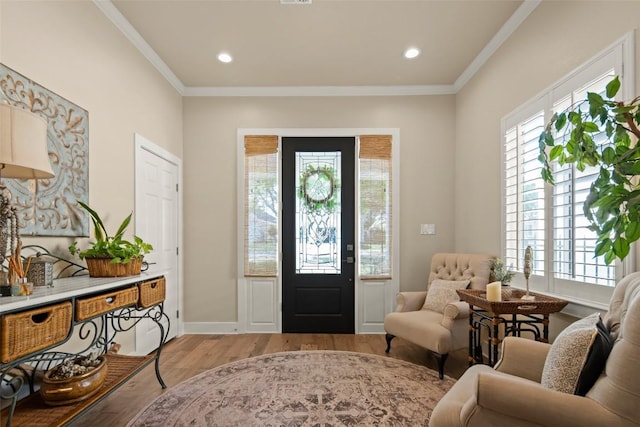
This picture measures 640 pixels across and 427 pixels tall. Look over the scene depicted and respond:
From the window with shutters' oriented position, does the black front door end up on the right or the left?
on its right

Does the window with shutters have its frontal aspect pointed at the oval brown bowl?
yes

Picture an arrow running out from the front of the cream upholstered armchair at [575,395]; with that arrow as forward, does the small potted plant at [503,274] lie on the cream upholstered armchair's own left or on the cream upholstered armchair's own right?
on the cream upholstered armchair's own right

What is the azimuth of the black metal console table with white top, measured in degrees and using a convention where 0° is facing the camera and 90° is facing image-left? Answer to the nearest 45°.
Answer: approximately 315°

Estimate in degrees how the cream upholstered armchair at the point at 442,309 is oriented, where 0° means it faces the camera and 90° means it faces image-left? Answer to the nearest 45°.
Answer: approximately 45°

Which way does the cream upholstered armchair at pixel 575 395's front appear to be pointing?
to the viewer's left

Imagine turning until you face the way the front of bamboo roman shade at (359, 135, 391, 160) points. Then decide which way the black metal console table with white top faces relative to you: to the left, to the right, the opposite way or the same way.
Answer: to the left

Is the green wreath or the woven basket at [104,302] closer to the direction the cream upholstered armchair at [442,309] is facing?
the woven basket

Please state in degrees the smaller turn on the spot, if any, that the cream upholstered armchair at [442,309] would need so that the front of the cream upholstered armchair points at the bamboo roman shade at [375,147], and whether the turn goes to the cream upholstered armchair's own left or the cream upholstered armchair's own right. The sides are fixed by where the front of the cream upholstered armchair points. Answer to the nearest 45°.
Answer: approximately 90° to the cream upholstered armchair's own right

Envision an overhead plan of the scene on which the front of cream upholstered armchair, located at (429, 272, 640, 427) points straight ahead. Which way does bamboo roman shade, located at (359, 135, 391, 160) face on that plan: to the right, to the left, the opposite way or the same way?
to the left
